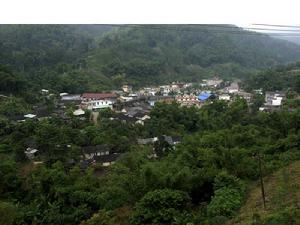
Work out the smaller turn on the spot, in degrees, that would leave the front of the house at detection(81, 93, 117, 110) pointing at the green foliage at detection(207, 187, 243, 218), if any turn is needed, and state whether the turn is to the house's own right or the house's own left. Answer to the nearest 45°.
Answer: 0° — it already faces it

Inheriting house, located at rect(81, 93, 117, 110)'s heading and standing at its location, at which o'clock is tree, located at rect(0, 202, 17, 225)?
The tree is roughly at 12 o'clock from the house.

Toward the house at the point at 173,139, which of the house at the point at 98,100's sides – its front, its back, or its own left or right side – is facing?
front

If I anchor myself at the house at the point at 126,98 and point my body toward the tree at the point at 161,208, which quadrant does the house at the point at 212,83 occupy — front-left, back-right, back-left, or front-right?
back-left

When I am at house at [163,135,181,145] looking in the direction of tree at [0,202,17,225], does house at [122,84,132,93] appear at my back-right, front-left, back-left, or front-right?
back-right

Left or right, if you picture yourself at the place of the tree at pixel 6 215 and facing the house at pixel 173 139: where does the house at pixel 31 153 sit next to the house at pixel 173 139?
left

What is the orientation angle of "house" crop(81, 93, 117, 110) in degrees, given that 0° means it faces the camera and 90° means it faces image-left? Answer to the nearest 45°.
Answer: approximately 0°

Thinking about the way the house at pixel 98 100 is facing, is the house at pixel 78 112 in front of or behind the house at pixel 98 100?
in front

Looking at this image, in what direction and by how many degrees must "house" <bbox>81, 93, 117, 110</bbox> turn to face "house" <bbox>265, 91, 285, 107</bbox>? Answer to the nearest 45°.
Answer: approximately 90° to its left

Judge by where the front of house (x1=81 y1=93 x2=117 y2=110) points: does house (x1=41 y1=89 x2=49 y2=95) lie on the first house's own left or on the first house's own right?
on the first house's own right

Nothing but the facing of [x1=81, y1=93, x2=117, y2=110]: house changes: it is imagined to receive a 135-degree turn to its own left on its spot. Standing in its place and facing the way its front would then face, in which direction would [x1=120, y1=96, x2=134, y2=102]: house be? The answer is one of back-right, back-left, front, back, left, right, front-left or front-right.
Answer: front

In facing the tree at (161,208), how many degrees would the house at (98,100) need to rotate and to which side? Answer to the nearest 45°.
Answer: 0° — it already faces it

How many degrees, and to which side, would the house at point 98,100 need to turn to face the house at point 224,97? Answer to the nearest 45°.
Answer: approximately 90° to its left

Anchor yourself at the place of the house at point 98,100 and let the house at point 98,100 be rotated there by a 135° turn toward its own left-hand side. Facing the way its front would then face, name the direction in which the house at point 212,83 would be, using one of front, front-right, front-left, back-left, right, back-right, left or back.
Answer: front
